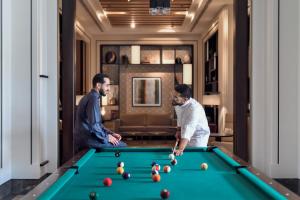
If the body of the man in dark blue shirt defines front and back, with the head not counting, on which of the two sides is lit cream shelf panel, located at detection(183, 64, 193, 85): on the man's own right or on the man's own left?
on the man's own left

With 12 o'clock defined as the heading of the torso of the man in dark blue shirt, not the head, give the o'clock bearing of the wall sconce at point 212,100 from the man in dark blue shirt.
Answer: The wall sconce is roughly at 10 o'clock from the man in dark blue shirt.

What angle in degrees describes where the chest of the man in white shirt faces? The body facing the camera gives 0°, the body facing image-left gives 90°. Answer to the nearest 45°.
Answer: approximately 90°

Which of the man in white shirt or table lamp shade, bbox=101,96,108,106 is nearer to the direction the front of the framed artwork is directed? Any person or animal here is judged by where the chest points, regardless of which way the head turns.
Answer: the man in white shirt

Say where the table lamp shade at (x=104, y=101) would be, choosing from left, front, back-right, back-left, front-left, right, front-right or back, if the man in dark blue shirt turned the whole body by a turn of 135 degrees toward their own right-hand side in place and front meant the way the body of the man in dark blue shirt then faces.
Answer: back-right

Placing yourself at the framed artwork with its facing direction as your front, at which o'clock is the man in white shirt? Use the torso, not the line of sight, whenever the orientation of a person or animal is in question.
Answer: The man in white shirt is roughly at 12 o'clock from the framed artwork.

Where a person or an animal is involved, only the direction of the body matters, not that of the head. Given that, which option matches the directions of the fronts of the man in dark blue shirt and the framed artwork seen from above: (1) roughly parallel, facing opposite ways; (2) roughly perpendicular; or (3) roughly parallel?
roughly perpendicular

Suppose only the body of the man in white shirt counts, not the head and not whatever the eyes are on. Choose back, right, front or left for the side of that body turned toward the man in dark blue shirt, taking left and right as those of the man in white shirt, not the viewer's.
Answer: front

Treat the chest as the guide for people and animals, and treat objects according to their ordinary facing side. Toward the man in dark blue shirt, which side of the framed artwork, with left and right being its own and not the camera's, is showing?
front

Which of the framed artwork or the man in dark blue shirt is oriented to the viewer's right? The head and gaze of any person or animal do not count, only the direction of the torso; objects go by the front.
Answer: the man in dark blue shirt

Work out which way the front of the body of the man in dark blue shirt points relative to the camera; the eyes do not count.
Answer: to the viewer's right

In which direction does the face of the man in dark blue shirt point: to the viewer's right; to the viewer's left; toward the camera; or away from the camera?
to the viewer's right

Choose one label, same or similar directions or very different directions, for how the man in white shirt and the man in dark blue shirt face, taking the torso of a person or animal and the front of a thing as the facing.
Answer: very different directions
